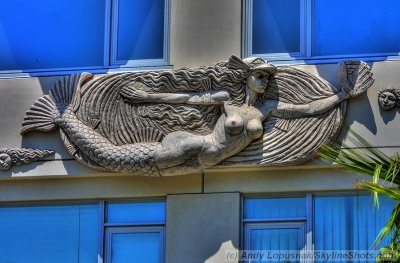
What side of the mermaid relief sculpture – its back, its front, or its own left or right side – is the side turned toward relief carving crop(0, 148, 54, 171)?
right

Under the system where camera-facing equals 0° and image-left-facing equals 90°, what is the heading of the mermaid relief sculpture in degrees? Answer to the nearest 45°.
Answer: approximately 0°

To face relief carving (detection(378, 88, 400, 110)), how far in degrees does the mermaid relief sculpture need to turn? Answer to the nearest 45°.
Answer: approximately 90° to its left
